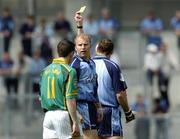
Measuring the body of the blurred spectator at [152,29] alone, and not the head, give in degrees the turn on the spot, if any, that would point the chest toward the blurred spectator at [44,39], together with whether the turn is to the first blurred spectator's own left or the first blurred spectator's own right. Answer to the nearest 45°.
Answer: approximately 90° to the first blurred spectator's own right

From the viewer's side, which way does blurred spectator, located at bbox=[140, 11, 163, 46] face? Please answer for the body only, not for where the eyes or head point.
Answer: toward the camera

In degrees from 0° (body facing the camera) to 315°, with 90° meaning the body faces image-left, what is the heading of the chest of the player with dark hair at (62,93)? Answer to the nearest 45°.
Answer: approximately 225°

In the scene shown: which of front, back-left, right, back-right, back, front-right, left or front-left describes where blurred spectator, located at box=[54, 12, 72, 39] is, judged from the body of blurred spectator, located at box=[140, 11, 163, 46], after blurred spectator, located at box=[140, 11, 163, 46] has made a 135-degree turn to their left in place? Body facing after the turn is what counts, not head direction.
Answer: back-left

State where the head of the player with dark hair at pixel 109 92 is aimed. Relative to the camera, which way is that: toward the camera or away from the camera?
away from the camera

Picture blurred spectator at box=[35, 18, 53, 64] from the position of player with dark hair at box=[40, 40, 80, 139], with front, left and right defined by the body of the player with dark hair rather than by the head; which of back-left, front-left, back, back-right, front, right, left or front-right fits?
front-left

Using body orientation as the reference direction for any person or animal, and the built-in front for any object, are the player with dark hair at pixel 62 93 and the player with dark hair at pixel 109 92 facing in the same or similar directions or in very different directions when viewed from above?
same or similar directions

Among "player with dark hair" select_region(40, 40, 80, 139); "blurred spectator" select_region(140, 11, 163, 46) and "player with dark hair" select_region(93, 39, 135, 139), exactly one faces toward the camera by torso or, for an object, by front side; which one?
the blurred spectator

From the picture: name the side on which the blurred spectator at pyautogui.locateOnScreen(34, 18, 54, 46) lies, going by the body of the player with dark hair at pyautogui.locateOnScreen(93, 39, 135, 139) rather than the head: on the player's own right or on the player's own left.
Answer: on the player's own left

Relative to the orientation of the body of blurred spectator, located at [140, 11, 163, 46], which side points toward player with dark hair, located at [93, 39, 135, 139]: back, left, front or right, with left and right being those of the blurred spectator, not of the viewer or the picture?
front

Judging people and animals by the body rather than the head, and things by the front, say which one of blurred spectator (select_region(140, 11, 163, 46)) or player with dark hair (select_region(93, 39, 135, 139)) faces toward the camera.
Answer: the blurred spectator

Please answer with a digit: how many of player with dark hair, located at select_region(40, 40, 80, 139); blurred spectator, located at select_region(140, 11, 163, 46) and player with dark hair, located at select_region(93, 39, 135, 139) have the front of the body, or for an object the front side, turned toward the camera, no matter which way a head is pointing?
1

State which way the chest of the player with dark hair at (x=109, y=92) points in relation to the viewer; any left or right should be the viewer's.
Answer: facing away from the viewer and to the right of the viewer

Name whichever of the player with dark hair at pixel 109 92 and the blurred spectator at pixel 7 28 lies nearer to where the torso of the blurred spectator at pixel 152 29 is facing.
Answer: the player with dark hair

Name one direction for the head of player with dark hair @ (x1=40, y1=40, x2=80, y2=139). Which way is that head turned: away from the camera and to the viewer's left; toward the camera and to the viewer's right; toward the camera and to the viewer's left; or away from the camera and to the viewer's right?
away from the camera and to the viewer's right

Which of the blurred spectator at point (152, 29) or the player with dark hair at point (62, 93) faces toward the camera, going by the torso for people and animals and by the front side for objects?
the blurred spectator
